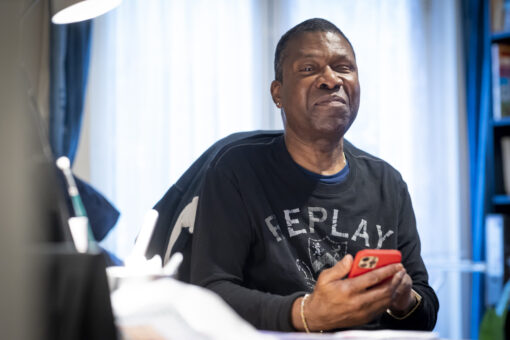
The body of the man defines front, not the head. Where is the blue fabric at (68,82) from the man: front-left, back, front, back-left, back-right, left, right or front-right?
back

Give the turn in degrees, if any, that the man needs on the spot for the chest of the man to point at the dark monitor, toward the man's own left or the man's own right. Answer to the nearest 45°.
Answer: approximately 45° to the man's own right

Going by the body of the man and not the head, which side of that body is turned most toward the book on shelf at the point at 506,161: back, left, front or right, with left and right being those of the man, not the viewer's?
left

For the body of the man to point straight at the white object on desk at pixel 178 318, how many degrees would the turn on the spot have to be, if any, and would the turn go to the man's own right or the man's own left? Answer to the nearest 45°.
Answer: approximately 45° to the man's own right

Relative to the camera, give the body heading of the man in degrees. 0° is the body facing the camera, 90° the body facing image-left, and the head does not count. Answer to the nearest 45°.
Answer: approximately 315°

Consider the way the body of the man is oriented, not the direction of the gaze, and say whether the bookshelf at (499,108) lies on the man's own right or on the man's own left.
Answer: on the man's own left

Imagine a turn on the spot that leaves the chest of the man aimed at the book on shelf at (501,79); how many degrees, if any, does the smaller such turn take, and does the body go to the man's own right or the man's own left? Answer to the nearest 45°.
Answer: approximately 90° to the man's own left

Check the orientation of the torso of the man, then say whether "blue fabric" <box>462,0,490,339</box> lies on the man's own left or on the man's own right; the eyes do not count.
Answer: on the man's own left
